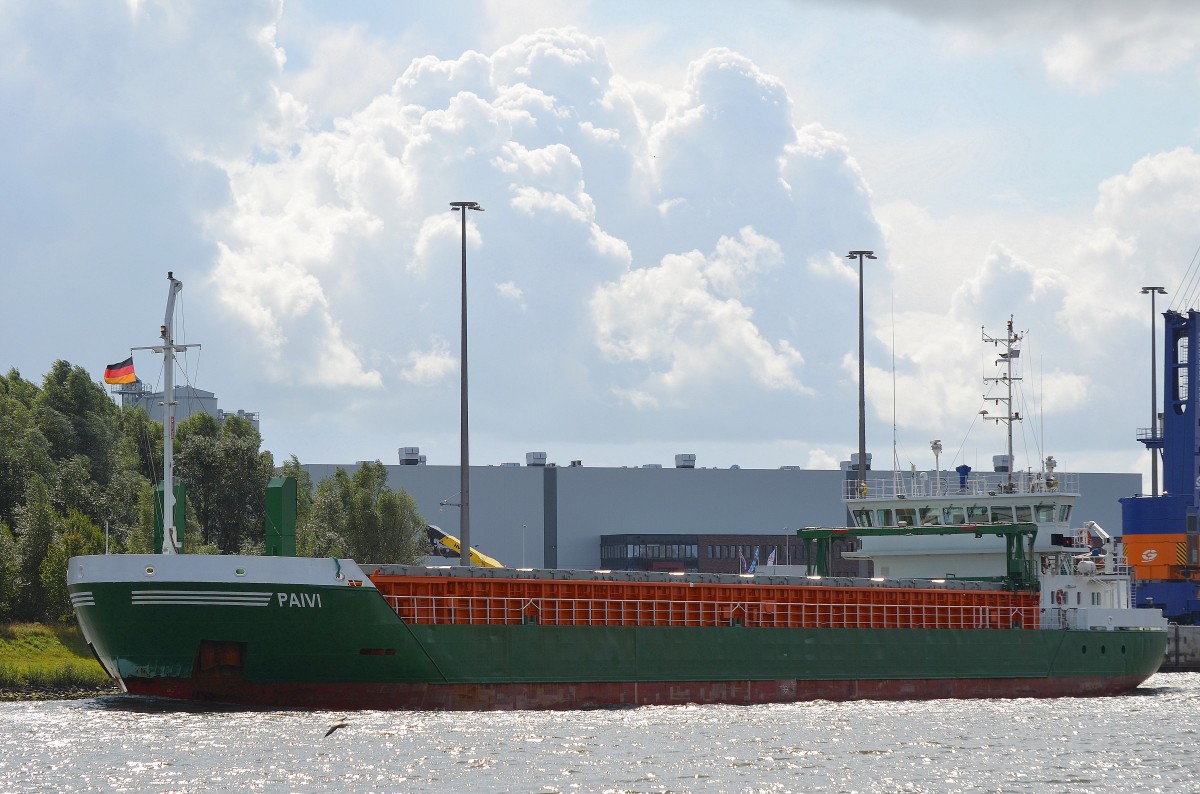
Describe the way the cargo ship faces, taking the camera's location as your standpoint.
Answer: facing the viewer and to the left of the viewer
